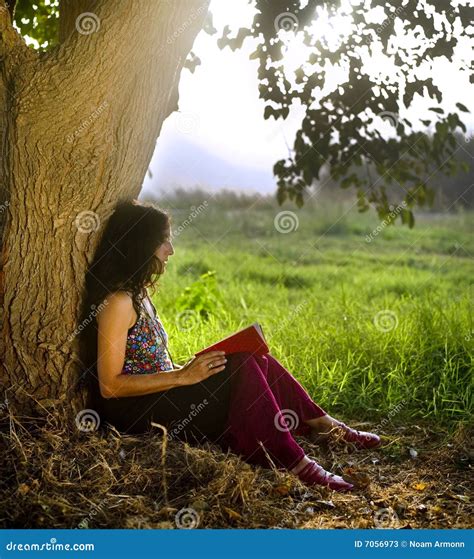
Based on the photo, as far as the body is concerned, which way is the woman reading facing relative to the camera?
to the viewer's right

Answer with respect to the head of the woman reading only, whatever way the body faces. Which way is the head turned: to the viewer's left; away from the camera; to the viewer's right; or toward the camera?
to the viewer's right
